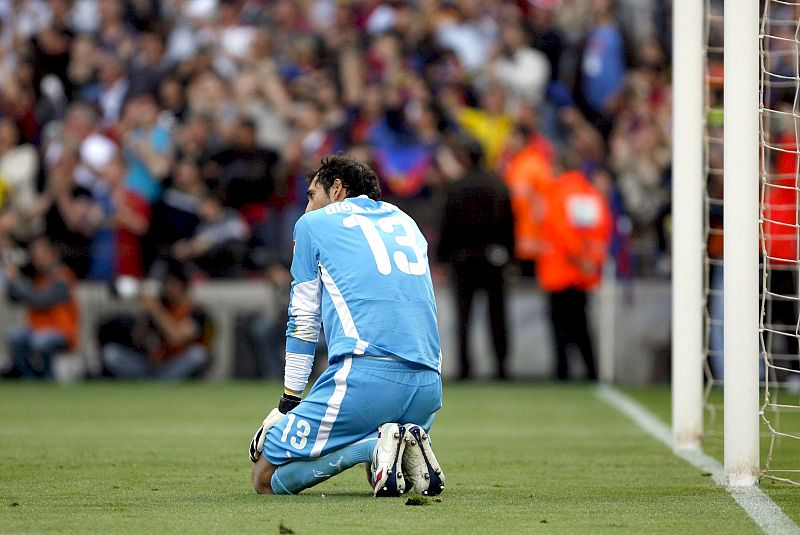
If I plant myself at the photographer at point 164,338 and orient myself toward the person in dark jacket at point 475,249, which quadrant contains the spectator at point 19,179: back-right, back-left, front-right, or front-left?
back-left

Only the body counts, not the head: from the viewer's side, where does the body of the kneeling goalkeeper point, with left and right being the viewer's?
facing away from the viewer and to the left of the viewer

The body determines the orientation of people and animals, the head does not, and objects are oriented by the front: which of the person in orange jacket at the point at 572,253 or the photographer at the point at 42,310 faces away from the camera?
the person in orange jacket

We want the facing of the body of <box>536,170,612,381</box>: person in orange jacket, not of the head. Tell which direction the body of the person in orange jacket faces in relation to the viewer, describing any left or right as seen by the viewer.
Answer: facing away from the viewer

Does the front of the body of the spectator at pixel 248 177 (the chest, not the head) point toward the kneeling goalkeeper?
yes

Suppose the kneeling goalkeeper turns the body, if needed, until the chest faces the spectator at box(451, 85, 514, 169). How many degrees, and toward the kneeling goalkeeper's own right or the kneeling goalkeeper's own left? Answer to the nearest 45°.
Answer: approximately 45° to the kneeling goalkeeper's own right

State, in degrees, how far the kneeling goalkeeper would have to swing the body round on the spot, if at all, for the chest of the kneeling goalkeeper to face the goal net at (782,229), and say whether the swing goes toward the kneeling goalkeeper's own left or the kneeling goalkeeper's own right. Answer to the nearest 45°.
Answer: approximately 90° to the kneeling goalkeeper's own right

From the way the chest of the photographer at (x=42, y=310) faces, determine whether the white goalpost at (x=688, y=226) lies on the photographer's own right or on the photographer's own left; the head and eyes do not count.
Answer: on the photographer's own left
